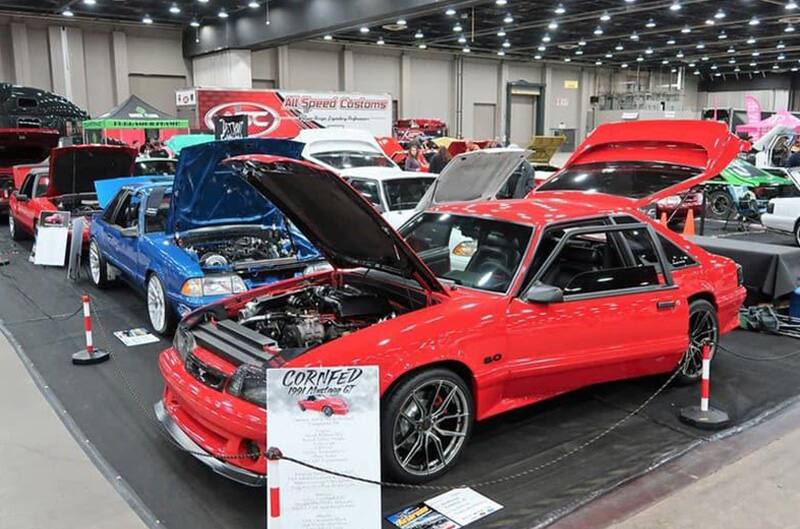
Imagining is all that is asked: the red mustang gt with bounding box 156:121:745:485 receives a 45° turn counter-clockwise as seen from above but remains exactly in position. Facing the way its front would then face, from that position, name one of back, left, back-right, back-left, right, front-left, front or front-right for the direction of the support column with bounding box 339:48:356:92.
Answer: back

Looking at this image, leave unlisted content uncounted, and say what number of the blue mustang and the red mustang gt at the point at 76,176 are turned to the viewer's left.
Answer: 0

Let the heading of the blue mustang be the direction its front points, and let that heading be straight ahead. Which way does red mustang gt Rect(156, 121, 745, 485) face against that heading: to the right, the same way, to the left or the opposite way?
to the right

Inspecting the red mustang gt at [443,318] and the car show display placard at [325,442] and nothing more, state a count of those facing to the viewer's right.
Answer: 0

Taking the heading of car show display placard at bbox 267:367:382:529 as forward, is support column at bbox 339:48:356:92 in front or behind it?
behind

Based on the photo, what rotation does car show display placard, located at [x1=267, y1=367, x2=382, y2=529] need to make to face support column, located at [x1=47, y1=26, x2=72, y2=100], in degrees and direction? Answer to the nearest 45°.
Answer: approximately 180°

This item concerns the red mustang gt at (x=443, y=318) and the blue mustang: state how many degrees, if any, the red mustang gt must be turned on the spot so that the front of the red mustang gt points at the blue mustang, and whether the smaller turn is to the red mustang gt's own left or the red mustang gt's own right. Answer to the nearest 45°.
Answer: approximately 90° to the red mustang gt's own right

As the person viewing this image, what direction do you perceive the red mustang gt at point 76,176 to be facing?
facing the viewer and to the right of the viewer

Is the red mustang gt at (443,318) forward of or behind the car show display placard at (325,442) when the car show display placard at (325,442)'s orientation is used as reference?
behind

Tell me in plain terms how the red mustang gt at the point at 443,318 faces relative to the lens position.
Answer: facing the viewer and to the left of the viewer

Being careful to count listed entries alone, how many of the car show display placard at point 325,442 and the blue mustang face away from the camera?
0

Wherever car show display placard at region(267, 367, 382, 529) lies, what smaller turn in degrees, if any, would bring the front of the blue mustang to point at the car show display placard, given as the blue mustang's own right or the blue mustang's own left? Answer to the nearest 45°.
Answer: approximately 45° to the blue mustang's own right

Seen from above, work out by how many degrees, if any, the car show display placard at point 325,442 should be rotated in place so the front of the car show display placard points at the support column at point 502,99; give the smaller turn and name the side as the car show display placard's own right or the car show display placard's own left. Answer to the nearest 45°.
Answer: approximately 180°

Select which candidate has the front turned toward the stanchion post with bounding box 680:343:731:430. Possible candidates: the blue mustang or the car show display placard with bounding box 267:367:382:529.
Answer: the blue mustang
